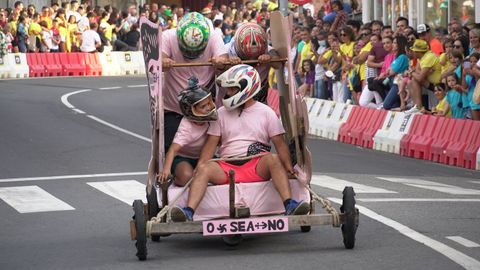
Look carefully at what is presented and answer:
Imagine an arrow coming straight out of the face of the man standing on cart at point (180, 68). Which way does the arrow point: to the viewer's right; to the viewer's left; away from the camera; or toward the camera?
toward the camera

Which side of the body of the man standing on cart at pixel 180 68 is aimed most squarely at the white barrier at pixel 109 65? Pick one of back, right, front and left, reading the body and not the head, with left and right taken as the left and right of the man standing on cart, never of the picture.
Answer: back

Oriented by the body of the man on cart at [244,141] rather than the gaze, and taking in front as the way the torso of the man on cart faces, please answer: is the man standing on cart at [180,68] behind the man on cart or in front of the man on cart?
behind

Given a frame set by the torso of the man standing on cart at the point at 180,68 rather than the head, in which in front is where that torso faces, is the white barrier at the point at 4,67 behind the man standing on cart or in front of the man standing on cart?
behind

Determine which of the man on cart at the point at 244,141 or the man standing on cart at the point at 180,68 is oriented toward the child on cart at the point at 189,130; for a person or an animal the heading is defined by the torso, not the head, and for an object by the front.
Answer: the man standing on cart

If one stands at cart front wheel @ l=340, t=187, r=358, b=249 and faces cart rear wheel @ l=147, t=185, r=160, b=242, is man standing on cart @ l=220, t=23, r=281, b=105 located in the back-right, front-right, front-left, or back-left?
front-right

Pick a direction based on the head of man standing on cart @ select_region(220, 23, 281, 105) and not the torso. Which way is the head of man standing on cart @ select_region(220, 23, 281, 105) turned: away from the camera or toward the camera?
toward the camera

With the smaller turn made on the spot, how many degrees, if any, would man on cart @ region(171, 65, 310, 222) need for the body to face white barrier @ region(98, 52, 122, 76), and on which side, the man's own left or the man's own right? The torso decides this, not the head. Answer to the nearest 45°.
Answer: approximately 180°

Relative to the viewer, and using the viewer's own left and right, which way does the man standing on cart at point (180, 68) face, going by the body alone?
facing the viewer

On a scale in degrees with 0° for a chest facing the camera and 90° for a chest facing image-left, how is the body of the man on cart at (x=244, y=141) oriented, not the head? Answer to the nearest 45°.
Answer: approximately 0°

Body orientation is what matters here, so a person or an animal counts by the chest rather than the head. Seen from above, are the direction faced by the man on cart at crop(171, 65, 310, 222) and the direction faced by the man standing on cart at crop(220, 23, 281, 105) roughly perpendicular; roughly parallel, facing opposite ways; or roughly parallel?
roughly parallel
